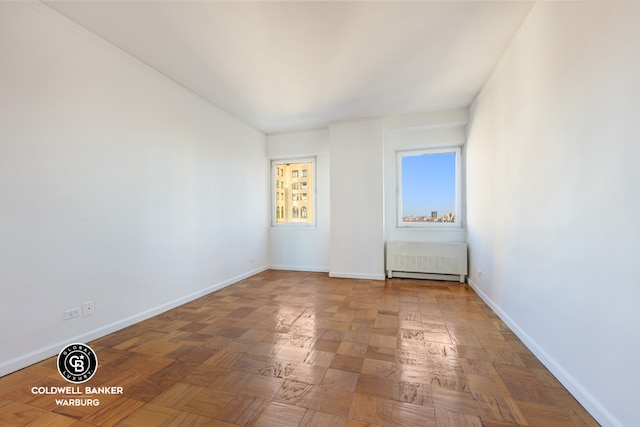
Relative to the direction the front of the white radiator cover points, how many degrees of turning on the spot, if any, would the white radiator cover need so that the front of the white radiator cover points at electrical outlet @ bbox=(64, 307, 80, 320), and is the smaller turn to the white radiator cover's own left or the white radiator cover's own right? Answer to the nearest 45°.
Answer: approximately 45° to the white radiator cover's own right

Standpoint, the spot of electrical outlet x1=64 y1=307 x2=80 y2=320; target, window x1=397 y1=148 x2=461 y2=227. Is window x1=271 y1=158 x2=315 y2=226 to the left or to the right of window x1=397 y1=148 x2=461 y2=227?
left

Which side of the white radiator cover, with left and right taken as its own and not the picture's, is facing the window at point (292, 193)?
right

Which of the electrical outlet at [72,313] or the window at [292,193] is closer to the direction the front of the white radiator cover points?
the electrical outlet

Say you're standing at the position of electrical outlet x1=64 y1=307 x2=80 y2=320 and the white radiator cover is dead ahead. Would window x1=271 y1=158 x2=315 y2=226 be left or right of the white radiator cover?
left

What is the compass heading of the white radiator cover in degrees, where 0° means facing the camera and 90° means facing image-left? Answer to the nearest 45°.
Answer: approximately 0°
